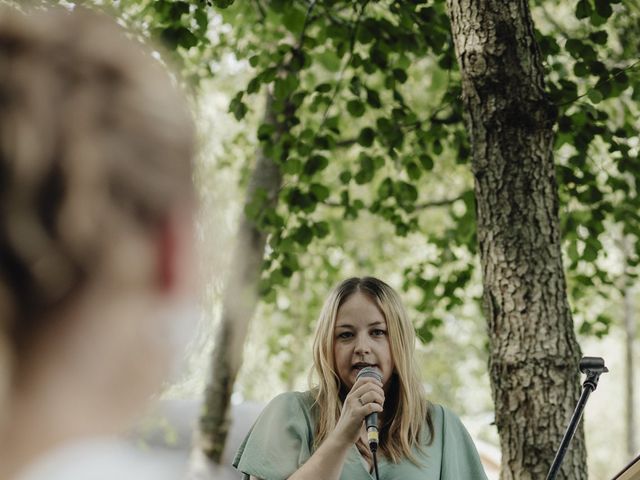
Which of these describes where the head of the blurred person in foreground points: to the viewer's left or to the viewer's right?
to the viewer's right

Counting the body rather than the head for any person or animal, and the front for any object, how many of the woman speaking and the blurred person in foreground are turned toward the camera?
1

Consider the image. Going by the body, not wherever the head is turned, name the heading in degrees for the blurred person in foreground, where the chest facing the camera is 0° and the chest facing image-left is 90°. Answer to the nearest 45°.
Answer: approximately 225°

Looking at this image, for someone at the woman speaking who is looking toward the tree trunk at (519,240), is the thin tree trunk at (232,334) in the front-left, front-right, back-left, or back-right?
back-left

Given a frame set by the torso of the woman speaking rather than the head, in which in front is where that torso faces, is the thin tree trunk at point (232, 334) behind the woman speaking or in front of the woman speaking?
behind

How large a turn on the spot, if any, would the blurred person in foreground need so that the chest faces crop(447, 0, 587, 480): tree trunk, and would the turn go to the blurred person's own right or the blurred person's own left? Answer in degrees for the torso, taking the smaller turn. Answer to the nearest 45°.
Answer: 0° — they already face it

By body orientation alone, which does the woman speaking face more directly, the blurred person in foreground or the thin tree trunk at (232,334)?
the blurred person in foreground

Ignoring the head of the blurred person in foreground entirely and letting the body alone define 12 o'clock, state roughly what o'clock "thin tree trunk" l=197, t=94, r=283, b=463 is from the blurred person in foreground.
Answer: The thin tree trunk is roughly at 11 o'clock from the blurred person in foreground.

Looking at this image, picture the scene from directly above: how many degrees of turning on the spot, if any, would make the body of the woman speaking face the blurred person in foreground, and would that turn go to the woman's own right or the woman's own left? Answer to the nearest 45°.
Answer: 0° — they already face them

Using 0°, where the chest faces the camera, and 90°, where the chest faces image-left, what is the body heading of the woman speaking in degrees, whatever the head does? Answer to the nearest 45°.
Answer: approximately 0°
